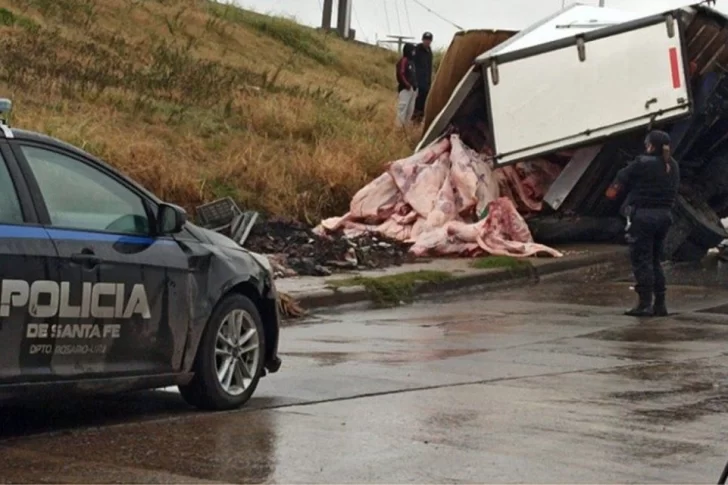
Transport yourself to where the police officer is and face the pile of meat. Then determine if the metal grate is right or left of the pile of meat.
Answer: left

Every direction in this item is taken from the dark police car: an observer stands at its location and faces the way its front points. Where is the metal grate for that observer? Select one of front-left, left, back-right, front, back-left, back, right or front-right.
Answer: front-left

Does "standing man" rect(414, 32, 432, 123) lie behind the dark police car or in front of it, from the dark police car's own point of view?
in front

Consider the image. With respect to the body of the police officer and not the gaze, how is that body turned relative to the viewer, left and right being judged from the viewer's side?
facing away from the viewer and to the left of the viewer

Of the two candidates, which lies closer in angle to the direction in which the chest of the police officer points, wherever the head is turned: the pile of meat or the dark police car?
the pile of meat
